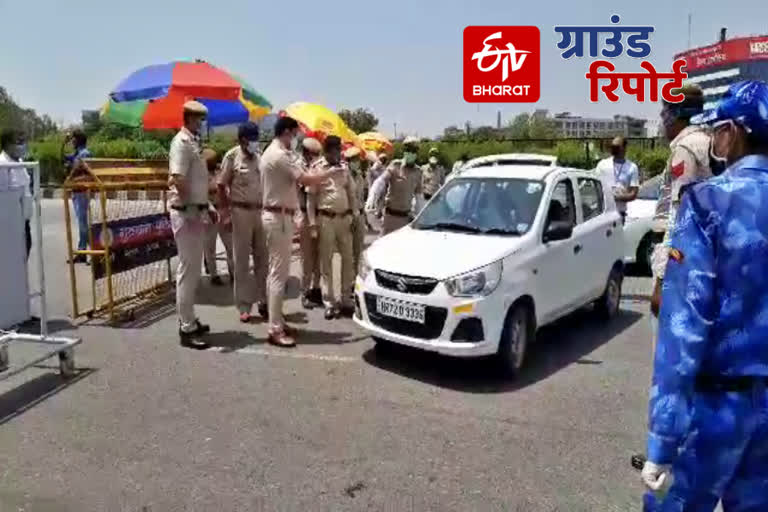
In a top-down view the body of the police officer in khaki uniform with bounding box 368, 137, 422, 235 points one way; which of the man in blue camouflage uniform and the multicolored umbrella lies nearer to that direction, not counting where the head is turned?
the man in blue camouflage uniform

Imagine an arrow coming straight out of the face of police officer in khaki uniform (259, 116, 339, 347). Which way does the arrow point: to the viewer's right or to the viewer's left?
to the viewer's right

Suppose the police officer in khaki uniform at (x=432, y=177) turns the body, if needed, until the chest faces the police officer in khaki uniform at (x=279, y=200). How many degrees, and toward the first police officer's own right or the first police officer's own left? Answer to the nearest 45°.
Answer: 0° — they already face them

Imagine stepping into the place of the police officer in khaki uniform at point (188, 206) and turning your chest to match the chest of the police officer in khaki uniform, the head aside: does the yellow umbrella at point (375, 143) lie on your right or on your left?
on your left

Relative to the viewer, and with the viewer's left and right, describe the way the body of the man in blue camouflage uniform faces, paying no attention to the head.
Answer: facing away from the viewer and to the left of the viewer

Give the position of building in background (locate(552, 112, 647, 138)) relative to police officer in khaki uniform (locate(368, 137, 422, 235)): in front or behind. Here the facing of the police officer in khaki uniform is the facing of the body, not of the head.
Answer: behind

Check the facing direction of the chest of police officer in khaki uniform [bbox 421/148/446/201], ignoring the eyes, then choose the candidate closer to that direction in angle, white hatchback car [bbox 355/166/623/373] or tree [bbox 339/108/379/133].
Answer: the white hatchback car

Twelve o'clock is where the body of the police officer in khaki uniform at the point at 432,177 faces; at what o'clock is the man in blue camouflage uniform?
The man in blue camouflage uniform is roughly at 12 o'clock from the police officer in khaki uniform.

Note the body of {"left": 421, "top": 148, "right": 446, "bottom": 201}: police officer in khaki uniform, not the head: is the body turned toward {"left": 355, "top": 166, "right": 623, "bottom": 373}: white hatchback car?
yes

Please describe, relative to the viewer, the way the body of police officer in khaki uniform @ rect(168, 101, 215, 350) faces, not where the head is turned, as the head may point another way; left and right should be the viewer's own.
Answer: facing to the right of the viewer
